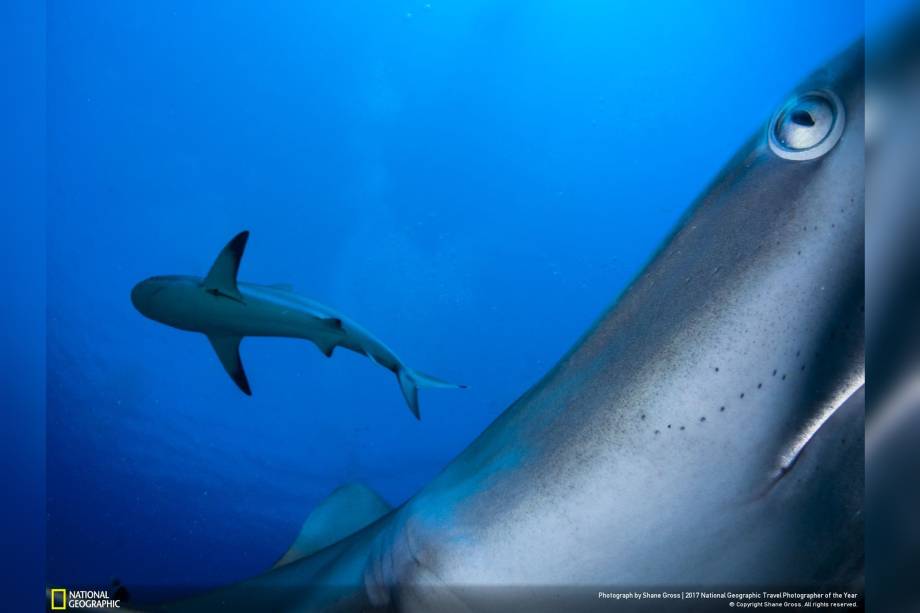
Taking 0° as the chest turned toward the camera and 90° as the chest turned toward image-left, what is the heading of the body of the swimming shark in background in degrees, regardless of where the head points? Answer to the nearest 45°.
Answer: approximately 90°

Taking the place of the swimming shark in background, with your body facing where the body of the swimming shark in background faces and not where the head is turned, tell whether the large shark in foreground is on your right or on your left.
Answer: on your left
